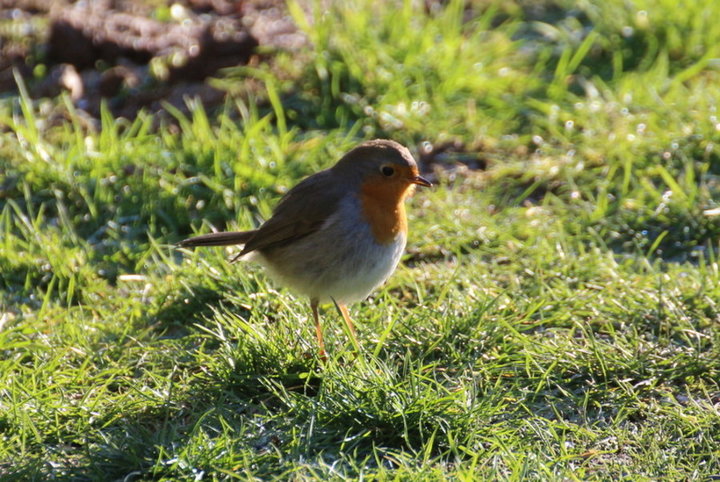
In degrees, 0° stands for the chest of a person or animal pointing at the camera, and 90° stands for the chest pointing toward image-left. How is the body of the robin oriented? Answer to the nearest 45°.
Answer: approximately 270°
